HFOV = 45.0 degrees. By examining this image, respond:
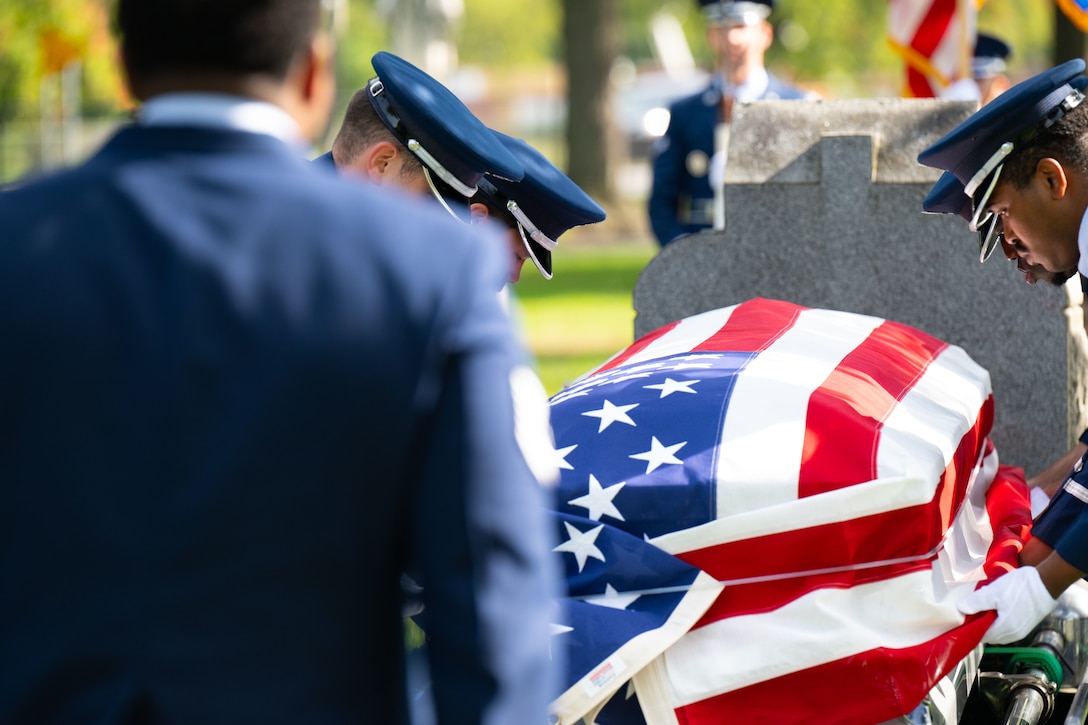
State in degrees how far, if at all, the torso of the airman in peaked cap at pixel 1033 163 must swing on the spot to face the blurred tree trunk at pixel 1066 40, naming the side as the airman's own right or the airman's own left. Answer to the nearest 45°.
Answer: approximately 90° to the airman's own right

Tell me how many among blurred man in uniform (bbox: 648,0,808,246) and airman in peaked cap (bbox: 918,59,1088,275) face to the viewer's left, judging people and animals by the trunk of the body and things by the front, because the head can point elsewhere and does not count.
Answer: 1

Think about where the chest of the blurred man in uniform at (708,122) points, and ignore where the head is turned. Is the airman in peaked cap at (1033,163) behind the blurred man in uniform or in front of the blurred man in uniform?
in front

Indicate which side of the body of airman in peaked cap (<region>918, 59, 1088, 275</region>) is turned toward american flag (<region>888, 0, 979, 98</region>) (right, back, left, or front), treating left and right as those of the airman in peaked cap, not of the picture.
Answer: right

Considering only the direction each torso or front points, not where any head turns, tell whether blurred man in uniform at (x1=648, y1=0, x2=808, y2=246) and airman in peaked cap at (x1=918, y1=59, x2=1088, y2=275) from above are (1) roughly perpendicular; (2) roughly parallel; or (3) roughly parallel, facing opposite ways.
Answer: roughly perpendicular

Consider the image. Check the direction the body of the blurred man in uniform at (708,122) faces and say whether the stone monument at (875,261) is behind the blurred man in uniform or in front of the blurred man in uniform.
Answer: in front

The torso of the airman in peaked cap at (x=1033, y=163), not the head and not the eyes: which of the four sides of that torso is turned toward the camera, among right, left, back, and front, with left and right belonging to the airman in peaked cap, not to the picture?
left

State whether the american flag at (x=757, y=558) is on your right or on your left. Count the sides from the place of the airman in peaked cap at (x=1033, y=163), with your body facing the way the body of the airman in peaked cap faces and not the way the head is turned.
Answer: on your left
